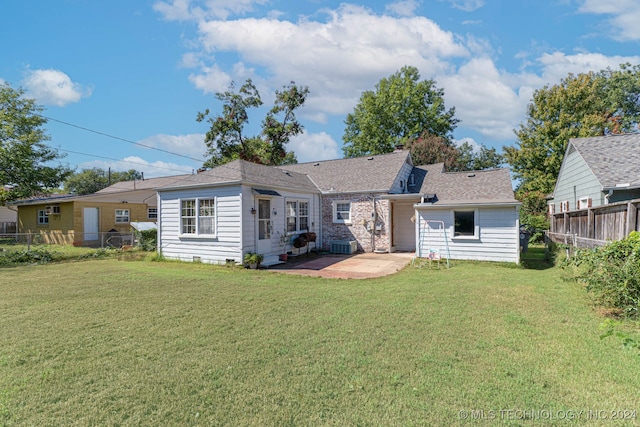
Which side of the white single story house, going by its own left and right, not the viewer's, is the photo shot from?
back

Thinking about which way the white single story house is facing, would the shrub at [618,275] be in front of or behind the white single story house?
behind

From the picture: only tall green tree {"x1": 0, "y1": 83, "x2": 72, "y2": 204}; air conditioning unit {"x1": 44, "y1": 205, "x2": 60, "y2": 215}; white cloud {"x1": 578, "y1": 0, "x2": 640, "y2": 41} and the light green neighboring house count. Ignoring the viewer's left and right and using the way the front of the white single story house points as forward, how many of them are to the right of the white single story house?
2

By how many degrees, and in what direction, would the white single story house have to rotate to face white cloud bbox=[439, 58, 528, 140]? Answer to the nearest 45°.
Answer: approximately 45° to its right

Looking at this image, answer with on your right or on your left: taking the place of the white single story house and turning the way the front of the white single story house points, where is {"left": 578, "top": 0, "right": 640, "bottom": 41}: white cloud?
on your right

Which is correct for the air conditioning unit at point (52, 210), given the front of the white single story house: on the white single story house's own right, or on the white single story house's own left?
on the white single story house's own left

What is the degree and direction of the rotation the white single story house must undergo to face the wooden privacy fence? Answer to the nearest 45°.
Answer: approximately 135° to its right
